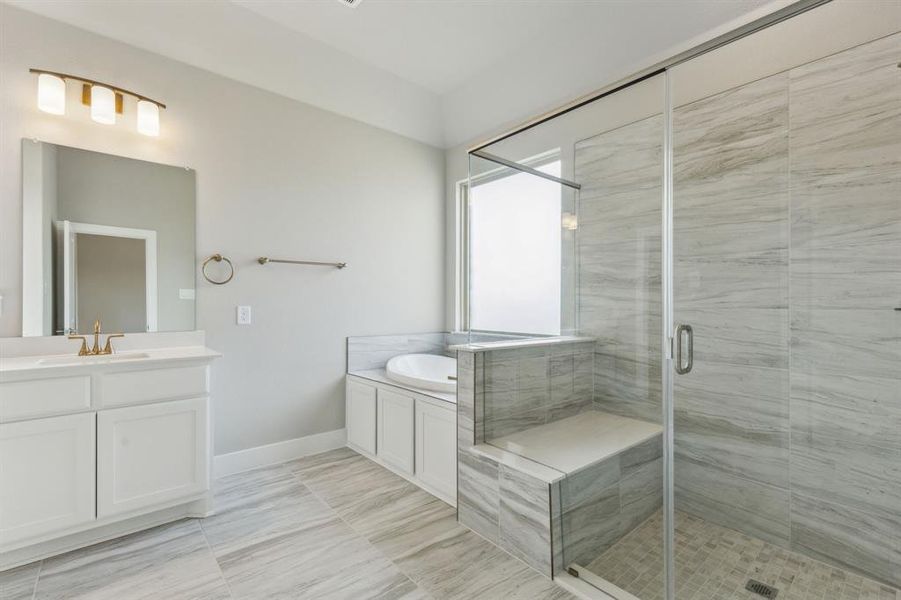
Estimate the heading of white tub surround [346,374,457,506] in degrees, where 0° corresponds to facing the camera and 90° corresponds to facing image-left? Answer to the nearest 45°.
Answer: approximately 45°

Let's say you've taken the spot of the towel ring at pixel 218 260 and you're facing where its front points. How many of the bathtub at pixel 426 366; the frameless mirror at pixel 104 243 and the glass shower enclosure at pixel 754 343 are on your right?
1

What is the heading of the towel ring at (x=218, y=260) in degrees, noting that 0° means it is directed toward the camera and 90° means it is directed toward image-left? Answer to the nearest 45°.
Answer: approximately 0°

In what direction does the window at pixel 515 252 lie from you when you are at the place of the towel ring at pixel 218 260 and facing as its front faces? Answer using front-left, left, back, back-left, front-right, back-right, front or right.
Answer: front-left

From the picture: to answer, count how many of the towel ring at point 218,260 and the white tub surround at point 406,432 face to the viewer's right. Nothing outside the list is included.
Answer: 0

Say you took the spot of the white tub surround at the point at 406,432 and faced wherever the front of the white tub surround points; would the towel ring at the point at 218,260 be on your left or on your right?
on your right

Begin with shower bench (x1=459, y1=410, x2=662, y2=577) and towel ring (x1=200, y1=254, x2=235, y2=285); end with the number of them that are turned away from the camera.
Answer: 0

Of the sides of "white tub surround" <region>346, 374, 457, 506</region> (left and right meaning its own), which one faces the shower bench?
left
